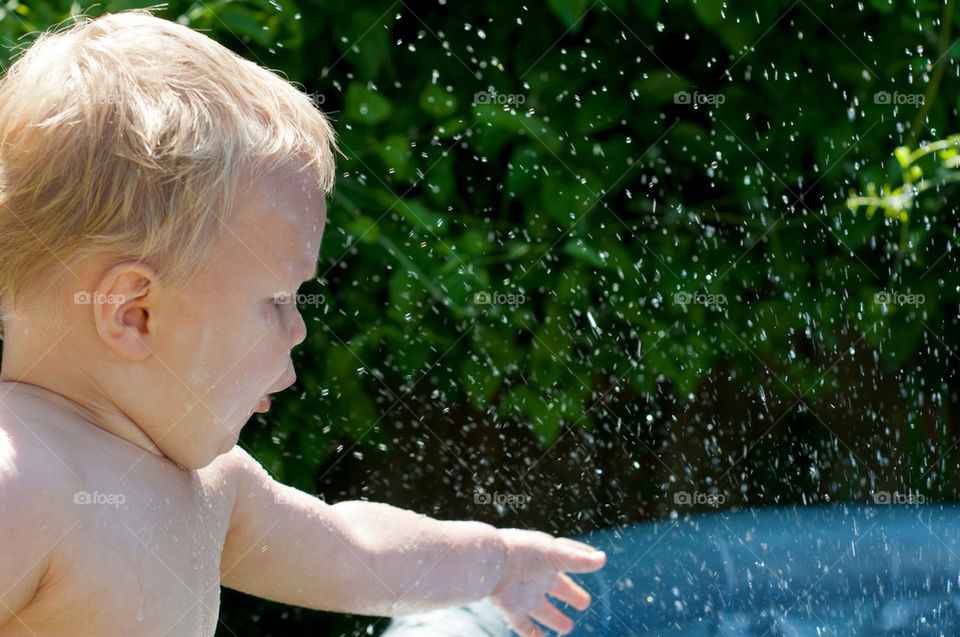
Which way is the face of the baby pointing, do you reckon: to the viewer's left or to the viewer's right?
to the viewer's right

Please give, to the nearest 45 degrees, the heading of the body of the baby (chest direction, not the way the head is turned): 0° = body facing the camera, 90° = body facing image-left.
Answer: approximately 315°
